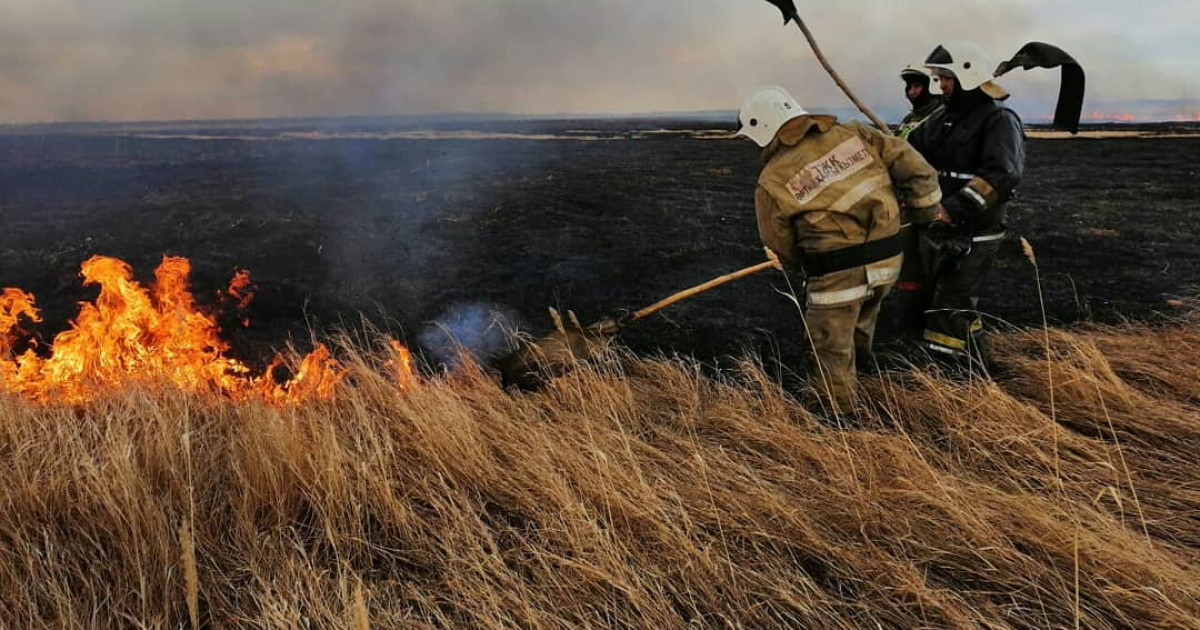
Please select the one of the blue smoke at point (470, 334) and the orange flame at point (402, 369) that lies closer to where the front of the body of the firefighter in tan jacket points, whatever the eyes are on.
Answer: the blue smoke

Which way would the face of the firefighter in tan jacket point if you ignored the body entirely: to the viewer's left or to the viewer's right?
to the viewer's left

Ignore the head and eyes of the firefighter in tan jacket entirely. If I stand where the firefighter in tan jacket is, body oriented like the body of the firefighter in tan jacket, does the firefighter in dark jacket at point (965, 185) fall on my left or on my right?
on my right

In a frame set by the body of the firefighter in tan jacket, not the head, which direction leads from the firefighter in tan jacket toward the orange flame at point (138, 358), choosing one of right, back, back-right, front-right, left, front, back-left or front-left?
front-left

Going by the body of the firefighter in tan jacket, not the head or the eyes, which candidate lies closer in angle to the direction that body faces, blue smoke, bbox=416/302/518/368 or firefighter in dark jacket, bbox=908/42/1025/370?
the blue smoke

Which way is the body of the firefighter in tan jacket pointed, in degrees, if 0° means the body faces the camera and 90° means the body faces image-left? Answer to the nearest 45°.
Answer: approximately 135°

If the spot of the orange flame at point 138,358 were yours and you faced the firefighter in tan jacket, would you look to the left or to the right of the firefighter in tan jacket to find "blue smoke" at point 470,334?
left
